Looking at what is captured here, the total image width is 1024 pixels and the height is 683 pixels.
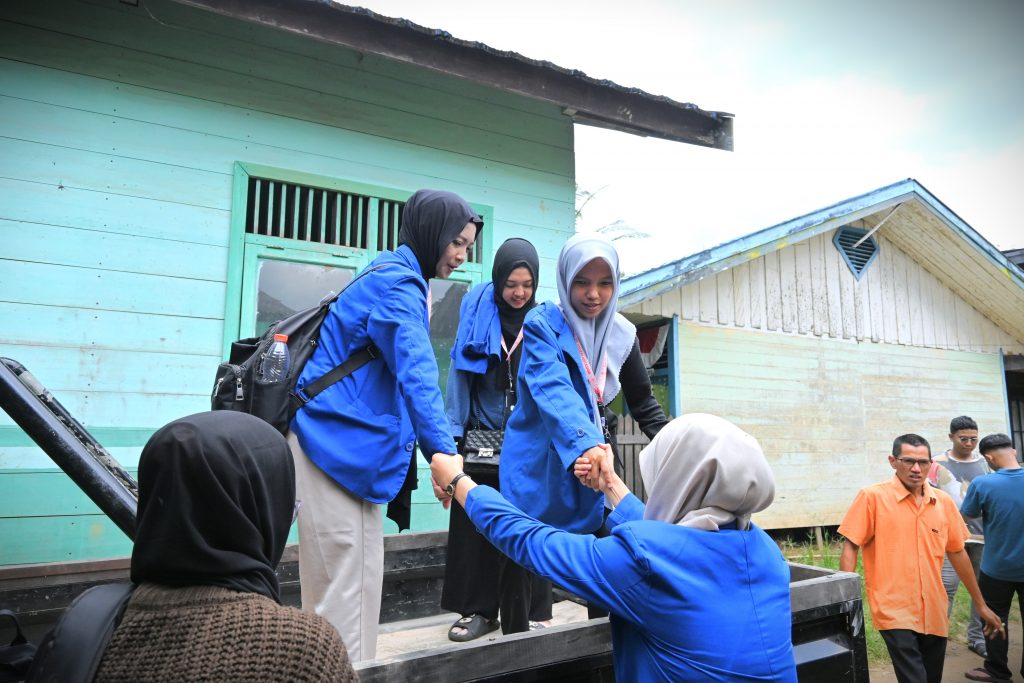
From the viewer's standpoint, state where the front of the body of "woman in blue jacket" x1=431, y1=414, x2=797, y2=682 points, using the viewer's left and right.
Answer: facing away from the viewer and to the left of the viewer

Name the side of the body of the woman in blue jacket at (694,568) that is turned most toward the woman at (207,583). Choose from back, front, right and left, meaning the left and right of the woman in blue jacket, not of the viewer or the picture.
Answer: left

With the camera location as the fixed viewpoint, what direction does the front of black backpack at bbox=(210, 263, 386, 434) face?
facing to the left of the viewer

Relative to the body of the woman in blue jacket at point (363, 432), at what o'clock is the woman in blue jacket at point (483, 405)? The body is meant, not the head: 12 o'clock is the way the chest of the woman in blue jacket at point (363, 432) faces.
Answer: the woman in blue jacket at point (483, 405) is roughly at 10 o'clock from the woman in blue jacket at point (363, 432).

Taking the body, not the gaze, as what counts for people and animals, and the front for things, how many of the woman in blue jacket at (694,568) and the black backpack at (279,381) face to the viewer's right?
0

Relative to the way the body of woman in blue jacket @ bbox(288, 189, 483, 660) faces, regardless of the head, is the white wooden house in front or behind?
in front

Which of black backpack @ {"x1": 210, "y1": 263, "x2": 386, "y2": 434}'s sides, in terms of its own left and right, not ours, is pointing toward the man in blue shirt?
back

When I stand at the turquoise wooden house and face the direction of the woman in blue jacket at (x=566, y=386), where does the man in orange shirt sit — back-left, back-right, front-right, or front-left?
front-left

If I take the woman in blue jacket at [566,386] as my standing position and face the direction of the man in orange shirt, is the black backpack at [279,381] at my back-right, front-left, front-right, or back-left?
back-left

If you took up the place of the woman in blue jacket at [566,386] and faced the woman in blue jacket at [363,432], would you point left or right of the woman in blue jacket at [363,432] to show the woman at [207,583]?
left

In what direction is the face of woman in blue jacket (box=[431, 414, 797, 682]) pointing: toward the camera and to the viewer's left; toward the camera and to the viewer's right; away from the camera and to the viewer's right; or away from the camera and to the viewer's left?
away from the camera and to the viewer's left

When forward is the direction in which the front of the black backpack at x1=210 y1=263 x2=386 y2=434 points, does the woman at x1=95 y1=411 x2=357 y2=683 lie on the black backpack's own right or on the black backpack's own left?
on the black backpack's own left

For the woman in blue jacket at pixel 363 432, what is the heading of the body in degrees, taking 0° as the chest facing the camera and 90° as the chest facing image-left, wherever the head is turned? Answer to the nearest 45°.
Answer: approximately 270°

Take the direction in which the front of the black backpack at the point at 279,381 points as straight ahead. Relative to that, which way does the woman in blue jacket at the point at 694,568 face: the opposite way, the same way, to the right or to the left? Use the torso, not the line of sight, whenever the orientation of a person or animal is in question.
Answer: to the right
